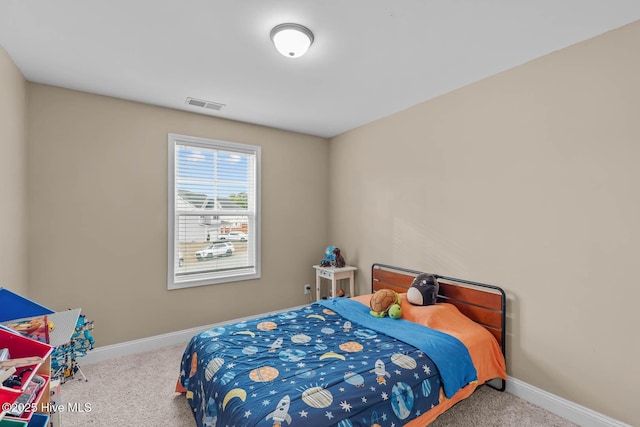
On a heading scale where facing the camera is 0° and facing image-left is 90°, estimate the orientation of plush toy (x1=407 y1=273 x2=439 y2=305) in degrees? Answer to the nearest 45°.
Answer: approximately 45°

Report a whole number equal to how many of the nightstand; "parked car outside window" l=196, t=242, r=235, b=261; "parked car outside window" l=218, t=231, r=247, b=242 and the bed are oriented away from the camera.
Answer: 0

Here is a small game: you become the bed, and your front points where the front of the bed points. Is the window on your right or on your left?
on your right

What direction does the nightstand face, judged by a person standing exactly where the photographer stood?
facing the viewer and to the left of the viewer

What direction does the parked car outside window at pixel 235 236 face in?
to the viewer's left

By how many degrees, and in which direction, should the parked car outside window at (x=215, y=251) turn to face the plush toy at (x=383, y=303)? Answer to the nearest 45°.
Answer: approximately 90° to its left

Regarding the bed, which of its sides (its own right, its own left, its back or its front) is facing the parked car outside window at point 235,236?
right
